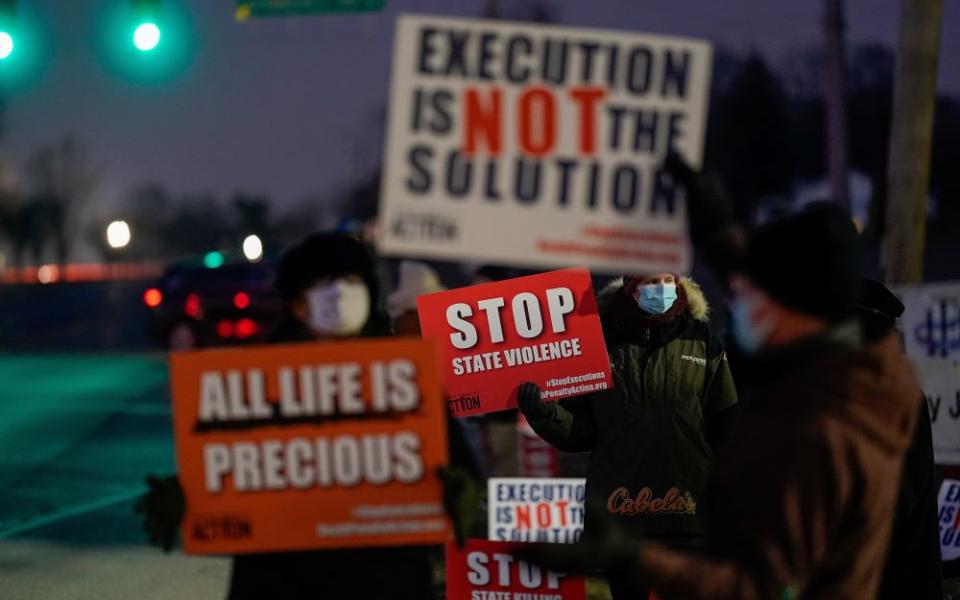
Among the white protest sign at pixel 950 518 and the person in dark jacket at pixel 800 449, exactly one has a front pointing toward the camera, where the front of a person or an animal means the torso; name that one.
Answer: the white protest sign

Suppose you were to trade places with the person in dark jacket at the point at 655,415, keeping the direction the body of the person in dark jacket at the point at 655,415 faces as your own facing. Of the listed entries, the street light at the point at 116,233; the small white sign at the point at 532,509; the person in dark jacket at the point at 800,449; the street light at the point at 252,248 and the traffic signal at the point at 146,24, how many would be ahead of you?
1

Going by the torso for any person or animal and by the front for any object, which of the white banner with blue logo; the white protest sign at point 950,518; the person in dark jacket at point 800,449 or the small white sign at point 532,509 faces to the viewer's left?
the person in dark jacket

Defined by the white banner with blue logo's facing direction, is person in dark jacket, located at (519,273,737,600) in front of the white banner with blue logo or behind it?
in front

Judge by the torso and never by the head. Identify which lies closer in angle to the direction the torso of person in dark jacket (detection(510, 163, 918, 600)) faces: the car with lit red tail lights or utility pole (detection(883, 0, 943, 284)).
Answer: the car with lit red tail lights

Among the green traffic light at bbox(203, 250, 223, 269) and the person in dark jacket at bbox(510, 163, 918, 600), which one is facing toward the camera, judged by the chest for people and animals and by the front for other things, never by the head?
the green traffic light

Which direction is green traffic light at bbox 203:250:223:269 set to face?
toward the camera

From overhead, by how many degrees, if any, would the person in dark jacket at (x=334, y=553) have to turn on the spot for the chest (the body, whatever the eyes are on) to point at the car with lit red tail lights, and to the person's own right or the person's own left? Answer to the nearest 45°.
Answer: approximately 180°

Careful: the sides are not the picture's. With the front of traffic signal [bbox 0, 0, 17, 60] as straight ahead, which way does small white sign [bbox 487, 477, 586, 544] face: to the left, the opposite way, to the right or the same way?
the same way

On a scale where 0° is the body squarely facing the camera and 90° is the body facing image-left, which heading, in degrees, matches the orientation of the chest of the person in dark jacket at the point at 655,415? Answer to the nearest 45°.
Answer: approximately 0°

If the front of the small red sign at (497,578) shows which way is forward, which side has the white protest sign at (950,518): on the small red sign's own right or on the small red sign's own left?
on the small red sign's own left

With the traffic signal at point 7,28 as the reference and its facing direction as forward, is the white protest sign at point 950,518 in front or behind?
in front

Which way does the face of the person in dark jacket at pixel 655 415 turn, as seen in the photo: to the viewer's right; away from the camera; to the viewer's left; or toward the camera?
toward the camera

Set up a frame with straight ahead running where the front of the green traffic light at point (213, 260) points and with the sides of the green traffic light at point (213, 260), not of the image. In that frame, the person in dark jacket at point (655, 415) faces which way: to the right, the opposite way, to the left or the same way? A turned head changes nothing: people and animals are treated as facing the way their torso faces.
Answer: the same way

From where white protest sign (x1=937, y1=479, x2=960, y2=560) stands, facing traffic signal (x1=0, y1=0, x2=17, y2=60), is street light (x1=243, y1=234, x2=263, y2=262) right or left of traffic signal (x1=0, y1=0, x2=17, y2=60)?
right

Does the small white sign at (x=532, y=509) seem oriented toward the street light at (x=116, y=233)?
no

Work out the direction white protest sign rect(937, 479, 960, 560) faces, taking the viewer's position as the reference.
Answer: facing the viewer

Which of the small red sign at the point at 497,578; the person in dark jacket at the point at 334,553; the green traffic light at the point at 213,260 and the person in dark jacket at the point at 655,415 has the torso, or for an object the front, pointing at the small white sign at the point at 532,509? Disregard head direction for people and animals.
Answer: the green traffic light
